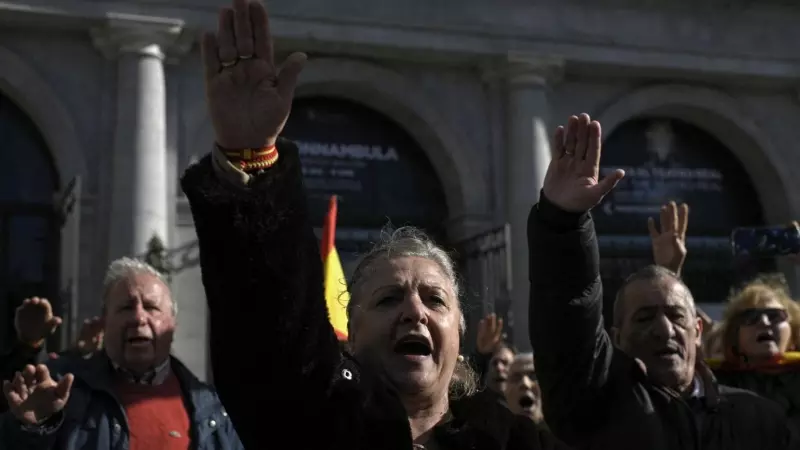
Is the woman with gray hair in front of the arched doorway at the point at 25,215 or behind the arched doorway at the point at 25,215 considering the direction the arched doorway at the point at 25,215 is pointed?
in front

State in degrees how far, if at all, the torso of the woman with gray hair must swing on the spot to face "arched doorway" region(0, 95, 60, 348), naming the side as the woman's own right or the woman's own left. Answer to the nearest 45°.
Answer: approximately 135° to the woman's own right

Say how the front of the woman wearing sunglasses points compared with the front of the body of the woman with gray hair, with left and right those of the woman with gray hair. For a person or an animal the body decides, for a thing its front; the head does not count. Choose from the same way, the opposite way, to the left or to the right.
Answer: the same way

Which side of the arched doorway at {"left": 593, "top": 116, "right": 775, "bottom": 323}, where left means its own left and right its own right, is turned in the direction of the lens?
front

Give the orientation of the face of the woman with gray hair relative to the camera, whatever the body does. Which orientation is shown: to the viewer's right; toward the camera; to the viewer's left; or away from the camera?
toward the camera

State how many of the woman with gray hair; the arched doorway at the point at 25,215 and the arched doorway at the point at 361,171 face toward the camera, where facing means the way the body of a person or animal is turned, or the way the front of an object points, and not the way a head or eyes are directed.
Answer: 3

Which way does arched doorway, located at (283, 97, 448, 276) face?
toward the camera

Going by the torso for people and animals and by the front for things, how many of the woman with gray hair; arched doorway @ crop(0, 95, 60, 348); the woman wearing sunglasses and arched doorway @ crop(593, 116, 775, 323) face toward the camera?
4

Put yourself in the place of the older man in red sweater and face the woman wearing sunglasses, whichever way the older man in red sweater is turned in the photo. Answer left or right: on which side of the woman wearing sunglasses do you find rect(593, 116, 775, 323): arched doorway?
left

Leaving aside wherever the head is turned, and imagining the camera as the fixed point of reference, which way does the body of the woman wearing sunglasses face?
toward the camera

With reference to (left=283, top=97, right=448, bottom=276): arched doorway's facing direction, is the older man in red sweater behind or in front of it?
in front

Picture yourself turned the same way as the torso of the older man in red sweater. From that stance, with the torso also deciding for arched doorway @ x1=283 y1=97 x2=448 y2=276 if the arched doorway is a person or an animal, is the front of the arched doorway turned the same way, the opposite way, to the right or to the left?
the same way

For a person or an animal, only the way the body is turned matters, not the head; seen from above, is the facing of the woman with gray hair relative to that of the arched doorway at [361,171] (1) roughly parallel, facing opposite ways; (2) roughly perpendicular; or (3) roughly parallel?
roughly parallel

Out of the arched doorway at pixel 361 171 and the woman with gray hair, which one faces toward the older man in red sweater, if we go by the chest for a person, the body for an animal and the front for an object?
the arched doorway

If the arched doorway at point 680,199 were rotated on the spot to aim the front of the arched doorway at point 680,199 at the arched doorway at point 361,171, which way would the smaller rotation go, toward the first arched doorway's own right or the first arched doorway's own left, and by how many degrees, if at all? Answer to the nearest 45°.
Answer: approximately 45° to the first arched doorway's own right

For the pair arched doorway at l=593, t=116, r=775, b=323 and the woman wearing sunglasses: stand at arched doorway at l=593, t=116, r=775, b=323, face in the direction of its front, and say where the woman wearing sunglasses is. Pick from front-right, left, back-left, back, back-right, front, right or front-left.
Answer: front

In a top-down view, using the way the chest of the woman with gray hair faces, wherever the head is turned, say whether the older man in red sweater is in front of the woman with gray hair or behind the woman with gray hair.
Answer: behind
